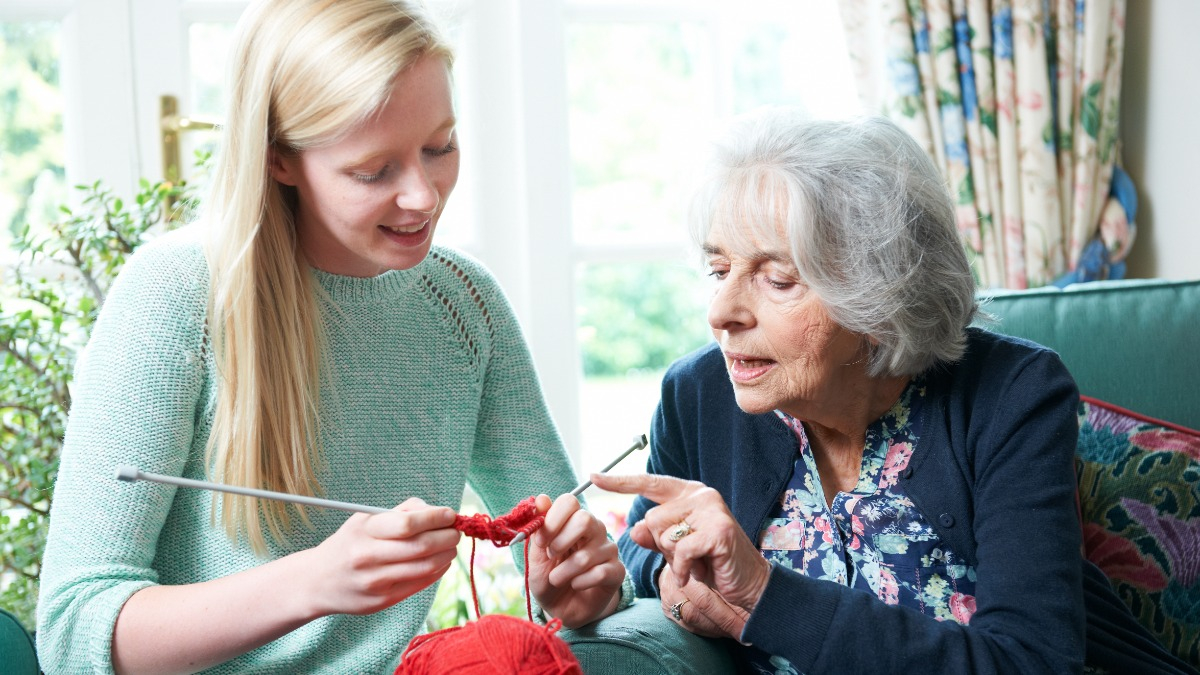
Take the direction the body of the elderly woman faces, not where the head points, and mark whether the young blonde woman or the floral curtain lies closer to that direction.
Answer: the young blonde woman

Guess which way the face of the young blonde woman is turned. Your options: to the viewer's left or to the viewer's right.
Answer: to the viewer's right

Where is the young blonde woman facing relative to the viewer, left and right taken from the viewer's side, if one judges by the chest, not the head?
facing the viewer and to the right of the viewer

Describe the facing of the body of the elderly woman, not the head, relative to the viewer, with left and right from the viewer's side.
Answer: facing the viewer and to the left of the viewer

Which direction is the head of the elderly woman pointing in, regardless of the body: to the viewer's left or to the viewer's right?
to the viewer's left

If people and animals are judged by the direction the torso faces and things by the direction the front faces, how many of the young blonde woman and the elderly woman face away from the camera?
0

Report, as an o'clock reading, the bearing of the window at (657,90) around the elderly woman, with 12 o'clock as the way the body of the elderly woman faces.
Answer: The window is roughly at 4 o'clock from the elderly woman.

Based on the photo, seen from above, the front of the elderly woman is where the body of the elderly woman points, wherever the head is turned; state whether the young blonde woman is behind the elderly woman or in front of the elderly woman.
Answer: in front
